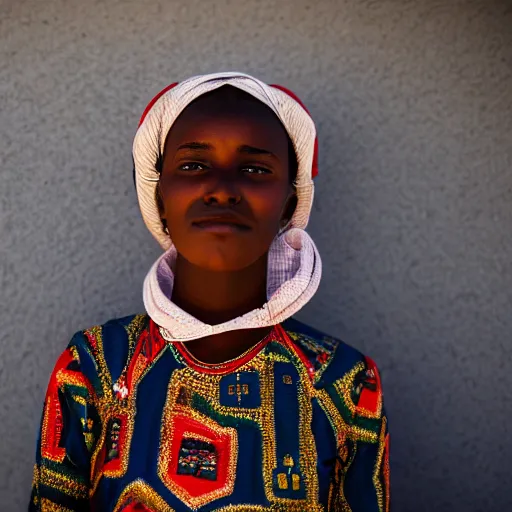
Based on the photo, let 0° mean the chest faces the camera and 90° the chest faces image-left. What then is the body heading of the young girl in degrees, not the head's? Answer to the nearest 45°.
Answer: approximately 0°
